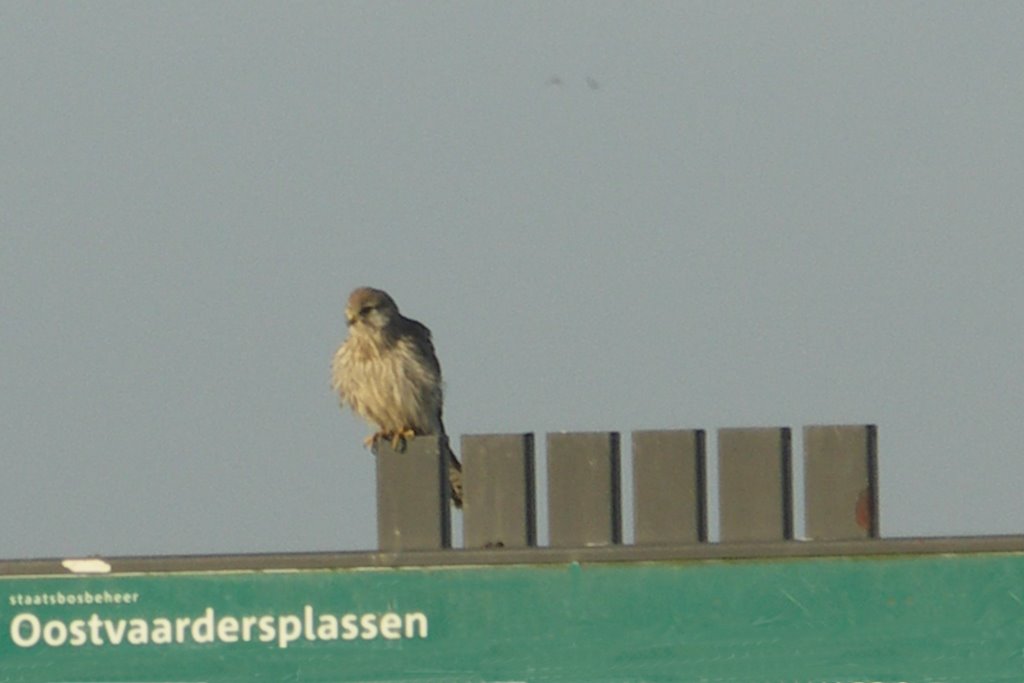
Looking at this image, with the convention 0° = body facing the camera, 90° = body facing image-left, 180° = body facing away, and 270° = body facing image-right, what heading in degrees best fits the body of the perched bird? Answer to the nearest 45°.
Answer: approximately 45°

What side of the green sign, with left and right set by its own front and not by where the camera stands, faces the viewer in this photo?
front
